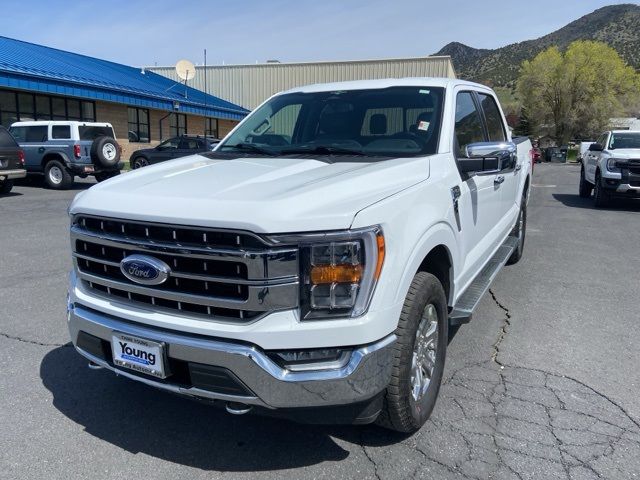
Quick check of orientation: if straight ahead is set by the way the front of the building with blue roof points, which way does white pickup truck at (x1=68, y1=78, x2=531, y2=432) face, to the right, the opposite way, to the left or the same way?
to the right

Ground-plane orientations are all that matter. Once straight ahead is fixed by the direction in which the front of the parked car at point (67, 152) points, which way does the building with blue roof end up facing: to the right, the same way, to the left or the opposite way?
the opposite way

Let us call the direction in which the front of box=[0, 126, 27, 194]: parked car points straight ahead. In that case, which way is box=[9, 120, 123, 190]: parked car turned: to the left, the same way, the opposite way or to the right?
the same way

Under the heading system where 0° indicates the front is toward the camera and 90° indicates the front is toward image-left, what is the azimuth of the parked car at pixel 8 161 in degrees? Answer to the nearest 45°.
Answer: approximately 135°

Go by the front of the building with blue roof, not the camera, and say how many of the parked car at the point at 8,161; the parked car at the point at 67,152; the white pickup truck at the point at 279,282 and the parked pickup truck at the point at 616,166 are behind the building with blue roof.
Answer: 0

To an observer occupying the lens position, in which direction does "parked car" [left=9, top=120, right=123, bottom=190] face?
facing away from the viewer and to the left of the viewer

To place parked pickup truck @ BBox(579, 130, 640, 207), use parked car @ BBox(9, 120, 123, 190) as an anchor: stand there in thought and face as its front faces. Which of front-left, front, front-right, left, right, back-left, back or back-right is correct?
back

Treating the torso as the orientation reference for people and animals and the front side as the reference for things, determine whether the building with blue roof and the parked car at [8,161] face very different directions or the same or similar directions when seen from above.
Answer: very different directions

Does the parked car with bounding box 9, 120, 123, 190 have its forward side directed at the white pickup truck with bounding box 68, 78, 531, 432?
no

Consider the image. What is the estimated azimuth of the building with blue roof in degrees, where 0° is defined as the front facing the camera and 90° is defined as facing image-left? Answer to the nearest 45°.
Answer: approximately 315°

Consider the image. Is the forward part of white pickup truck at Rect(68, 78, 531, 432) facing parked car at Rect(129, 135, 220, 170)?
no

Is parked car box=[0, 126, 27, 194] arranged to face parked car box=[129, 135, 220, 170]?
no

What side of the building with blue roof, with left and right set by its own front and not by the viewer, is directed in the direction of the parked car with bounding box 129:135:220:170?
front

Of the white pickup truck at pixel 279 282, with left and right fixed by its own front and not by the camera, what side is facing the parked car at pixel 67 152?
right

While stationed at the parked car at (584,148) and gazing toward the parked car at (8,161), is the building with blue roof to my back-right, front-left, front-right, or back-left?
front-right
